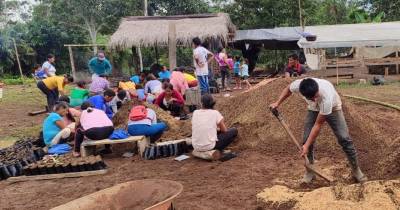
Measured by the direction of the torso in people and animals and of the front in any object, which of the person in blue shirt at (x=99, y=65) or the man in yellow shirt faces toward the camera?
the person in blue shirt

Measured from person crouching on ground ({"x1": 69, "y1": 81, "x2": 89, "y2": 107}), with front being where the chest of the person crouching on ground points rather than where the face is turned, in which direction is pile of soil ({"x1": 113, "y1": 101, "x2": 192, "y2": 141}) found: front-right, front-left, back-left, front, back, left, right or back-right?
right

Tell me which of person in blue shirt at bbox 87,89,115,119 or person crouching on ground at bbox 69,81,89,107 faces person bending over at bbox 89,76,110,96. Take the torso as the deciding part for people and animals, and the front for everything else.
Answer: the person crouching on ground

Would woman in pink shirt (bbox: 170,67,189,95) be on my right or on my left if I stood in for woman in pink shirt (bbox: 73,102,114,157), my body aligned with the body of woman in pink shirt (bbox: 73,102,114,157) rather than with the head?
on my right

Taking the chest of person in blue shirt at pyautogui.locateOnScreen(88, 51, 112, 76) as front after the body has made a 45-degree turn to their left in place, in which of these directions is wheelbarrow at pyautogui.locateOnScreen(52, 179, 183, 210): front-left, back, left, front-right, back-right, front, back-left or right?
front-right

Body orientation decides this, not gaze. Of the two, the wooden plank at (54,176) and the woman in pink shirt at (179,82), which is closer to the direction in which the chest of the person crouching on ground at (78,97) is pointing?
the woman in pink shirt

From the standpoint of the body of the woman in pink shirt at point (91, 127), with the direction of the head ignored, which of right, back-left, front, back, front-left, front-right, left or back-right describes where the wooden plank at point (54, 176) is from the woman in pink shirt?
left

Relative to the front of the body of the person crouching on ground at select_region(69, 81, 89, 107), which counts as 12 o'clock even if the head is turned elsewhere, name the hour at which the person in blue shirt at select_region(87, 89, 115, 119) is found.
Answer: The person in blue shirt is roughly at 4 o'clock from the person crouching on ground.

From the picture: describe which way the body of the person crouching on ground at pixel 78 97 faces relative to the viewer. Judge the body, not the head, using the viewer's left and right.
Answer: facing away from the viewer and to the right of the viewer

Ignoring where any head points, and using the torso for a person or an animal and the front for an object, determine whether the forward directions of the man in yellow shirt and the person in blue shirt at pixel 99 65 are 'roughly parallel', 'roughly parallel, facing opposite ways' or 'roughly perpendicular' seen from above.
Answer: roughly perpendicular

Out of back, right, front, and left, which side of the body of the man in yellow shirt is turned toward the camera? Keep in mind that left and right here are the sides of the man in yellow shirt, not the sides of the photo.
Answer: right

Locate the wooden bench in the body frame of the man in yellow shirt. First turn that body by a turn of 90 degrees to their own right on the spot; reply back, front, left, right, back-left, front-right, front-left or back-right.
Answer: front

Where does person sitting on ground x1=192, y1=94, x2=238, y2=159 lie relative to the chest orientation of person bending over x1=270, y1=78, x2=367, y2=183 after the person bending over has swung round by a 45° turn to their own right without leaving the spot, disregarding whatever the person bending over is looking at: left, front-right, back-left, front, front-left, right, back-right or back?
front-right

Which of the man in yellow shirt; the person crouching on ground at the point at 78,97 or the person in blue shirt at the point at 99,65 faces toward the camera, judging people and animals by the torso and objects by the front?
the person in blue shirt
